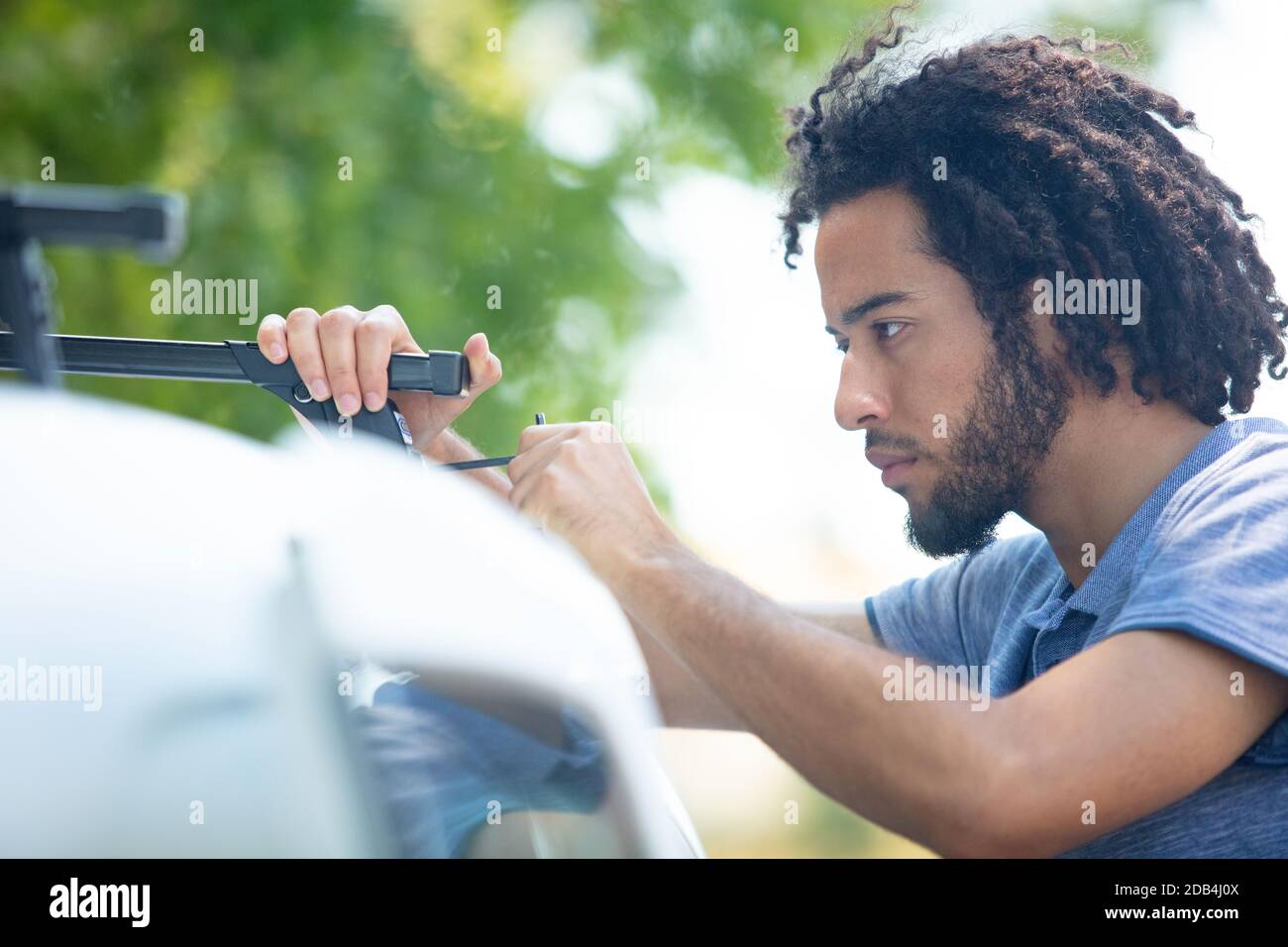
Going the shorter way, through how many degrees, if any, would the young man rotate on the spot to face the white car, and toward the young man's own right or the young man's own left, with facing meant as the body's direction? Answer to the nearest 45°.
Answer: approximately 45° to the young man's own left

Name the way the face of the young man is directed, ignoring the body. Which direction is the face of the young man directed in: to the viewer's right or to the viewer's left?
to the viewer's left

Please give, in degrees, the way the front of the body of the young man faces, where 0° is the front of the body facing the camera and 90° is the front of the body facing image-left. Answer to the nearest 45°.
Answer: approximately 90°
